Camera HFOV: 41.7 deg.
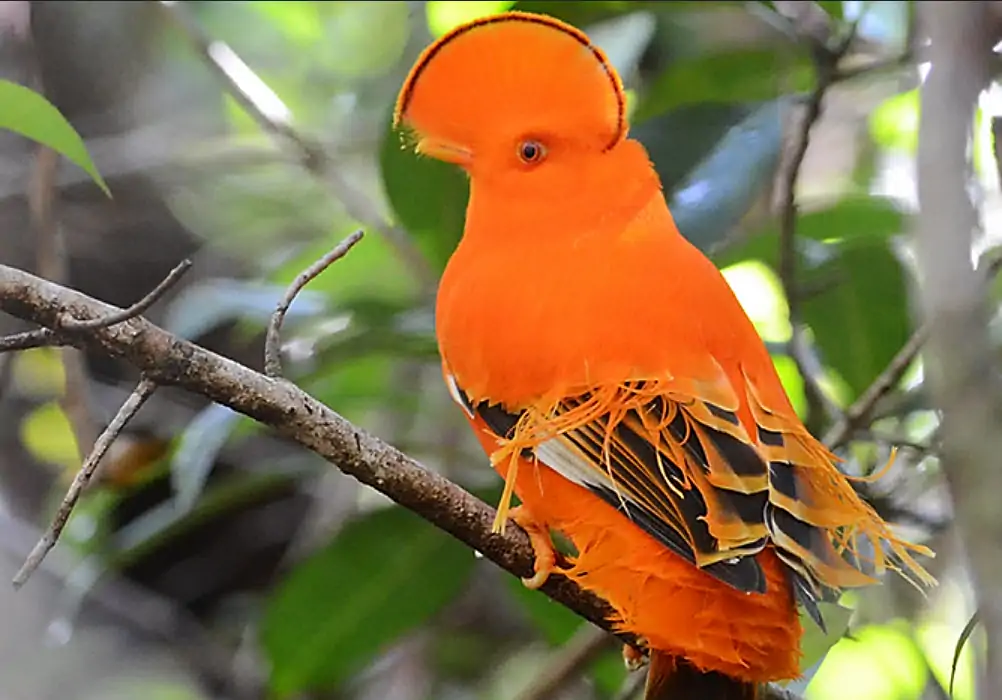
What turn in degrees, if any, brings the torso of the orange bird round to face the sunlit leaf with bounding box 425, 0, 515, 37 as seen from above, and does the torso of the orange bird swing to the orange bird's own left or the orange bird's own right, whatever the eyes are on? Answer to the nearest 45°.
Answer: approximately 90° to the orange bird's own right

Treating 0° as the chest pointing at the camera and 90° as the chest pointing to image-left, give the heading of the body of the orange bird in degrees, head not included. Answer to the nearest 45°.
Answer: approximately 90°

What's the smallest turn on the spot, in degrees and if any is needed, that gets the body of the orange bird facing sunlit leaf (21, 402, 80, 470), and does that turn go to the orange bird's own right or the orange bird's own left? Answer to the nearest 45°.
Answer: approximately 45° to the orange bird's own right

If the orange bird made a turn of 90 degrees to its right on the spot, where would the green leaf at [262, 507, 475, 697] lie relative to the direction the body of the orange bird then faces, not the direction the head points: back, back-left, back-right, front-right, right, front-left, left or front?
front-left

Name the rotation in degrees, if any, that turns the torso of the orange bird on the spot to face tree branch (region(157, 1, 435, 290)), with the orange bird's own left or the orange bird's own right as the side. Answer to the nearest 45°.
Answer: approximately 90° to the orange bird's own right
